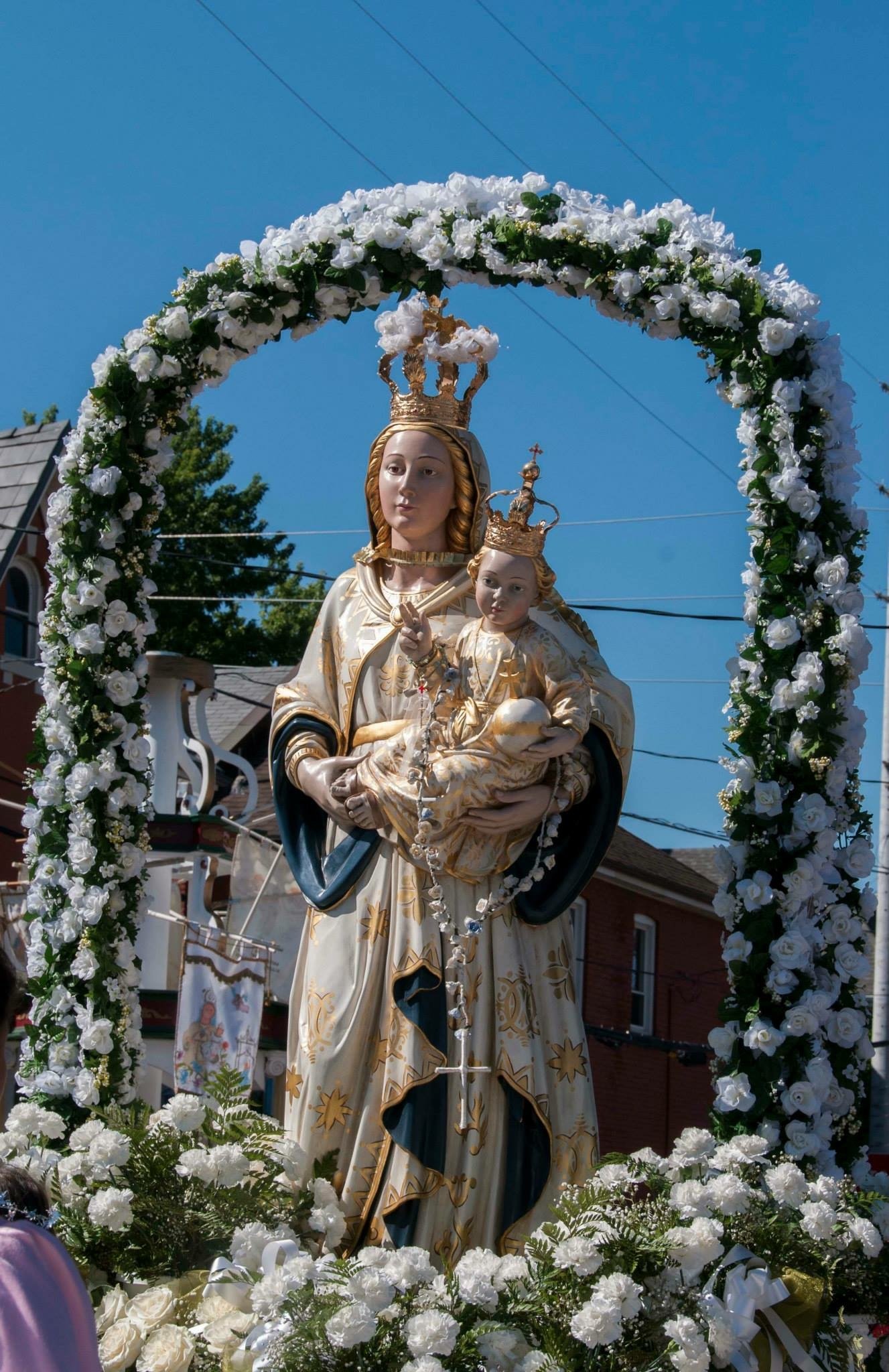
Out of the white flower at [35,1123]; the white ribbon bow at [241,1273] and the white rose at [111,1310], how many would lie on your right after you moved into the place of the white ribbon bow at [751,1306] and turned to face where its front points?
3

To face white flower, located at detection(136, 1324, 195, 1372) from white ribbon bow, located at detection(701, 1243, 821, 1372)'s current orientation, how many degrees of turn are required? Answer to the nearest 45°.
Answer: approximately 45° to its right

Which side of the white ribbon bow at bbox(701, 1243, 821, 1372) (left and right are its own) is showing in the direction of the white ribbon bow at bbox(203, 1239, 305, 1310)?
right

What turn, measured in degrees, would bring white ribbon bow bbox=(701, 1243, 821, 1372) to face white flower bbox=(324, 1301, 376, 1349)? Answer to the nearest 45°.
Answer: approximately 45° to its right

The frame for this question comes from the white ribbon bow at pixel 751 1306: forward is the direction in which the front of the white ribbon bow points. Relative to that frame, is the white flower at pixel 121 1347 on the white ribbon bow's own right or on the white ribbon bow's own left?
on the white ribbon bow's own right

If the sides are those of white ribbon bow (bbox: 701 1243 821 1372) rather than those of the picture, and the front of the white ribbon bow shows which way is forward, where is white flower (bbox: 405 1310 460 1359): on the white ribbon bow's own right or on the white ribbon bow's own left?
on the white ribbon bow's own right

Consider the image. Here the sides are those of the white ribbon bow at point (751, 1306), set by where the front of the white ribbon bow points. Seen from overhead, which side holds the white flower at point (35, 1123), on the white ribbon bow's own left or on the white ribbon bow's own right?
on the white ribbon bow's own right

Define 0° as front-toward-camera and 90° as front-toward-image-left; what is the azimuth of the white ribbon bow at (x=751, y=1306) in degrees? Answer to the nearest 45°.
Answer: approximately 0°

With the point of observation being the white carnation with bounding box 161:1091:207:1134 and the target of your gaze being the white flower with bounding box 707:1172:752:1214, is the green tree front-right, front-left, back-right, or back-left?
back-left

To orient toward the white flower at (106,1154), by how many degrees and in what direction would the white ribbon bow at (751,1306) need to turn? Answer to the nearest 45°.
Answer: approximately 90° to its right

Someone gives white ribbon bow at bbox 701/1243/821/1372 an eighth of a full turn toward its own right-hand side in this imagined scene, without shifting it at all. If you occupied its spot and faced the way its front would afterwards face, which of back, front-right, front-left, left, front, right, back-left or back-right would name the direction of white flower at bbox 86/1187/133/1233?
front-right
